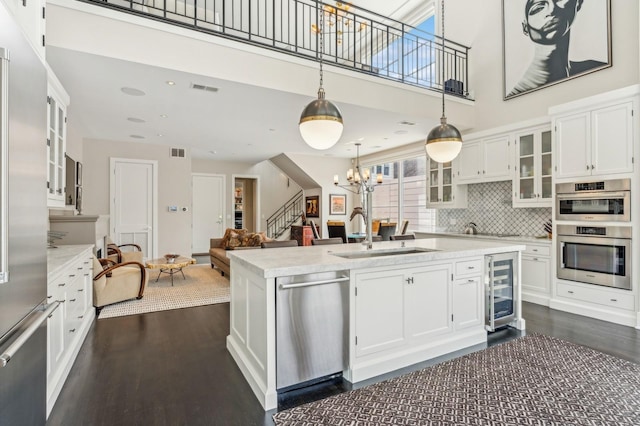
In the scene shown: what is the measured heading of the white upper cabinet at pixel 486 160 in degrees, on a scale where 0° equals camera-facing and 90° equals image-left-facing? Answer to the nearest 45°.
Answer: approximately 45°

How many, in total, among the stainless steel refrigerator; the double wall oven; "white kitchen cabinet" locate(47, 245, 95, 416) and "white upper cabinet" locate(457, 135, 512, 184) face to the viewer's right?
2

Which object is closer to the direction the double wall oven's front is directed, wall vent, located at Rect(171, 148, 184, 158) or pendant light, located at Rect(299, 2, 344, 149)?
the pendant light

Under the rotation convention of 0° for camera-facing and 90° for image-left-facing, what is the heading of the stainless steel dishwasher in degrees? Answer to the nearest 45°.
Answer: approximately 315°

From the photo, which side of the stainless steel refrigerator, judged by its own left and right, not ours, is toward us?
right

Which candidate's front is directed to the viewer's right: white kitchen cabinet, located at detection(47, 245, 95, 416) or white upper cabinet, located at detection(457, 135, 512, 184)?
the white kitchen cabinet

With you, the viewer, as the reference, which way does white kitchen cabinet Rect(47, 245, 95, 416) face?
facing to the right of the viewer
